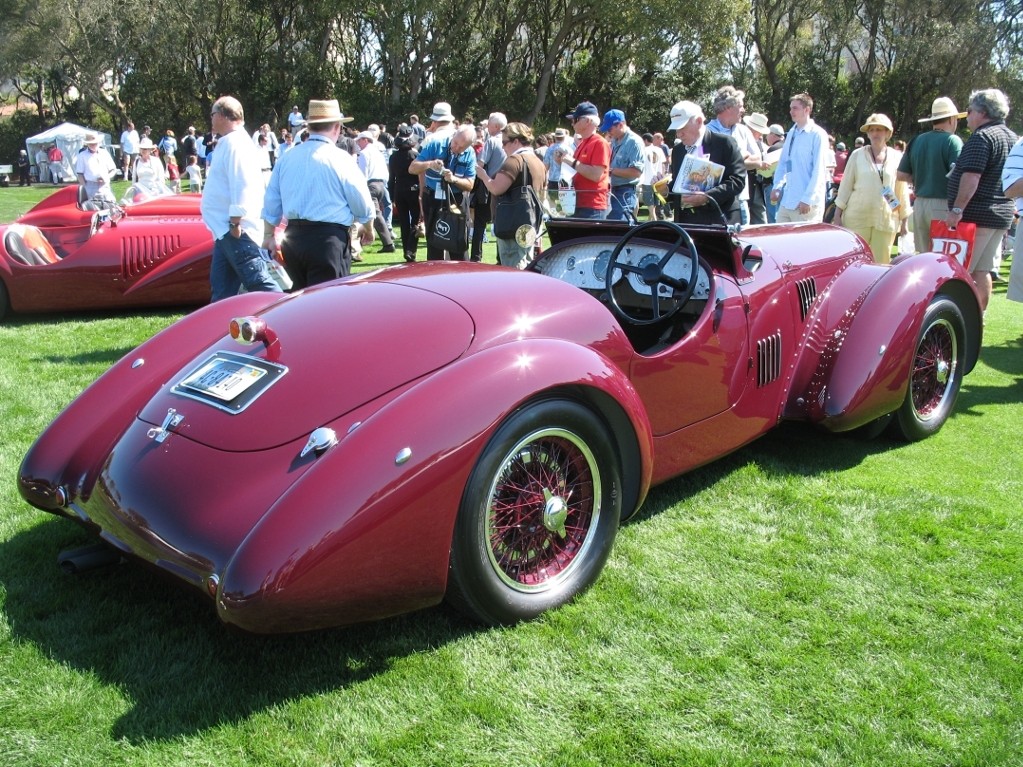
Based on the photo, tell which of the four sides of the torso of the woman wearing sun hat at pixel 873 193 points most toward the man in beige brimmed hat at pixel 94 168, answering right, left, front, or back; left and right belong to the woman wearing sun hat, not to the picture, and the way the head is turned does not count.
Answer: right

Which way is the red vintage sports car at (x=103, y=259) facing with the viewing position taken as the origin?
facing to the right of the viewer

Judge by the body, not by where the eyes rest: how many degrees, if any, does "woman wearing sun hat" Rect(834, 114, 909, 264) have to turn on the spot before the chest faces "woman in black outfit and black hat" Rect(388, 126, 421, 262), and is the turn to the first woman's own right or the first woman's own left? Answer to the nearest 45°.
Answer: approximately 90° to the first woman's own right

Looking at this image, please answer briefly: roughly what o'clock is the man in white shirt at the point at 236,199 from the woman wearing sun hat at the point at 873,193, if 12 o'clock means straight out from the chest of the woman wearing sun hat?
The man in white shirt is roughly at 2 o'clock from the woman wearing sun hat.

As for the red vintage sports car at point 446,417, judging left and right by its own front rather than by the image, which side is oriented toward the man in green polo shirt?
front

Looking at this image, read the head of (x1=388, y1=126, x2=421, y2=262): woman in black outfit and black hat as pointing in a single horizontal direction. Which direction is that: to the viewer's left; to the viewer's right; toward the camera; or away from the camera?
away from the camera

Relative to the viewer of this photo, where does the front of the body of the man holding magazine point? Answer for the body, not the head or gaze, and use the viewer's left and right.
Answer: facing the viewer and to the left of the viewer

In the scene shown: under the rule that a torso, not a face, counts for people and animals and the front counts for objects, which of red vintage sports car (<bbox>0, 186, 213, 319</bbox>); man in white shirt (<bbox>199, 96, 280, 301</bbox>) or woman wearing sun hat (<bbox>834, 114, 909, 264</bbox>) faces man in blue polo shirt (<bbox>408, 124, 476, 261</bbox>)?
the red vintage sports car

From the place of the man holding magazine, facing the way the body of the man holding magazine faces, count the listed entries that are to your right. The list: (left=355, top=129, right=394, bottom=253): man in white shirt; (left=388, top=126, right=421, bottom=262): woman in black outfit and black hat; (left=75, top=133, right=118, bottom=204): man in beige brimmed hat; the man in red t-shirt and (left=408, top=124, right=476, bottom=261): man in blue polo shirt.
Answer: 5

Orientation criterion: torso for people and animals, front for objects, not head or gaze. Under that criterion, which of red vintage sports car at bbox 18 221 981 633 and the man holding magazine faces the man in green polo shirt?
the red vintage sports car

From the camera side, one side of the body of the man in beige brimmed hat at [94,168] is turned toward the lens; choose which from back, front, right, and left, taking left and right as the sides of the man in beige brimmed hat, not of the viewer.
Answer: front

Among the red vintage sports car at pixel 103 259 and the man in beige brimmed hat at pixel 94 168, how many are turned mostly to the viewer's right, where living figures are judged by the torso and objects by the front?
1

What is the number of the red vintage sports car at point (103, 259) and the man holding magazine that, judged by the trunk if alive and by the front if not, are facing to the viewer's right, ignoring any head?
1

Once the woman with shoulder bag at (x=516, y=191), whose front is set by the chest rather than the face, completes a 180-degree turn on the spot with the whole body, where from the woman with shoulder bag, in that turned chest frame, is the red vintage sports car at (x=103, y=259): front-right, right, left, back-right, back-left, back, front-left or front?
back-right

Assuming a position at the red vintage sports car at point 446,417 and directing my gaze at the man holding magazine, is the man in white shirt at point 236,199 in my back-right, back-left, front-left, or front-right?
front-left

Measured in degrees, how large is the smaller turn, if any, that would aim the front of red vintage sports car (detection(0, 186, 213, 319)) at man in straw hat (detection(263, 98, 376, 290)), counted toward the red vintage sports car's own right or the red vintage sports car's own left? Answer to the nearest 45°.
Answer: approximately 45° to the red vintage sports car's own right

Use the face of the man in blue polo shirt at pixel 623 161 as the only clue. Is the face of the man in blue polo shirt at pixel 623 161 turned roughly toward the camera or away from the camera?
toward the camera
